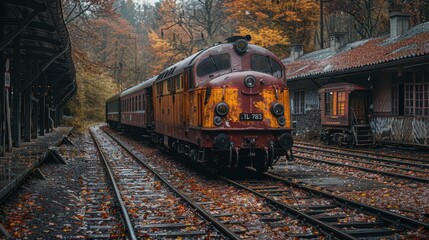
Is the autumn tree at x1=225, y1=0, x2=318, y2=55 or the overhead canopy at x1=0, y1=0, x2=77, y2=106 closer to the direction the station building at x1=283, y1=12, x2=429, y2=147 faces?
the overhead canopy

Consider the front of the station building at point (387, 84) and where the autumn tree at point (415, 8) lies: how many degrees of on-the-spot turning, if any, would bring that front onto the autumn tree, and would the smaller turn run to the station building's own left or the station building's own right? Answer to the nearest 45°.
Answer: approximately 135° to the station building's own right

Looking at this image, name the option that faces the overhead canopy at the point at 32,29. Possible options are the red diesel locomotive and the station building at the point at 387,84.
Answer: the station building

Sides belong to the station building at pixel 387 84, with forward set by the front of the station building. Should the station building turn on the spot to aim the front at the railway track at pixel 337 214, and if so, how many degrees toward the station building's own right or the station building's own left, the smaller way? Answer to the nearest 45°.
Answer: approximately 45° to the station building's own left

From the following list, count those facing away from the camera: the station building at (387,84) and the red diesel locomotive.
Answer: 0

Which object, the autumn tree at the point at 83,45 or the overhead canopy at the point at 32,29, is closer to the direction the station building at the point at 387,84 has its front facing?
the overhead canopy

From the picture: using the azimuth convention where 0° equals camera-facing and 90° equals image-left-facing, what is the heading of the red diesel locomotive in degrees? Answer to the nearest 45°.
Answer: approximately 315°

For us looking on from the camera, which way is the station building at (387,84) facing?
facing the viewer and to the left of the viewer

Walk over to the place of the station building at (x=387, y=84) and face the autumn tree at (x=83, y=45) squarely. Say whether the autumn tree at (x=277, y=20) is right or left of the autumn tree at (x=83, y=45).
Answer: right

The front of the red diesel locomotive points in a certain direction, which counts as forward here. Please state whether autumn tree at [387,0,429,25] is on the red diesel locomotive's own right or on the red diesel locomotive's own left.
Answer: on the red diesel locomotive's own left

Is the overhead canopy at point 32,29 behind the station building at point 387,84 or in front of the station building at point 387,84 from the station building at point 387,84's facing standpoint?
in front

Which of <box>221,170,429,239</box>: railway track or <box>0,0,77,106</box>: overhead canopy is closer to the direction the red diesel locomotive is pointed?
the railway track
